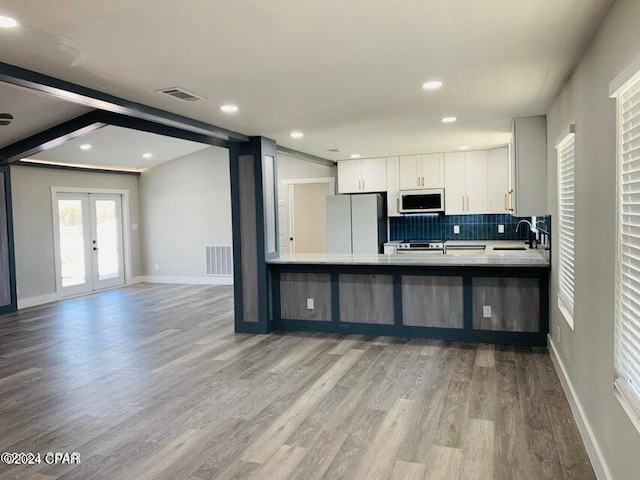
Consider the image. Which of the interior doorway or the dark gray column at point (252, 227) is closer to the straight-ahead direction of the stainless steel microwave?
the dark gray column

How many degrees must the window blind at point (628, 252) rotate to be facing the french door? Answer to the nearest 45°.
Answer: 0° — it already faces it

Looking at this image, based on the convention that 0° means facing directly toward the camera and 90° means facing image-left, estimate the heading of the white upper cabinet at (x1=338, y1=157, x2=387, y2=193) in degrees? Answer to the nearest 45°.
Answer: approximately 0°

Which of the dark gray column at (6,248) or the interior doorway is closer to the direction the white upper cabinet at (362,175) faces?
the dark gray column

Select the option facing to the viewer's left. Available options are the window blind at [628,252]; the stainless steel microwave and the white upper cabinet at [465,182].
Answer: the window blind

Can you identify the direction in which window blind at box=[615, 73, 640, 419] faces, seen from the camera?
facing to the left of the viewer

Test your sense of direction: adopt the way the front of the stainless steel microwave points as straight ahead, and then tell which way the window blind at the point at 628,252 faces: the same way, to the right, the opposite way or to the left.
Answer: to the right

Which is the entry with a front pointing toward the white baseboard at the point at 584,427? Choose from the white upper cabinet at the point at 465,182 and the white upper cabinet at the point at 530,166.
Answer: the white upper cabinet at the point at 465,182

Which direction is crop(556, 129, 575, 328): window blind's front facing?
to the viewer's left

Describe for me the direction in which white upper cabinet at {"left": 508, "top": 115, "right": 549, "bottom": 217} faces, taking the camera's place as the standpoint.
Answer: facing to the left of the viewer

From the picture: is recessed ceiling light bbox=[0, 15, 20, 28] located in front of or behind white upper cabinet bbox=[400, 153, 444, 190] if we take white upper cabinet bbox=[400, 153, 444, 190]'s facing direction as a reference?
in front

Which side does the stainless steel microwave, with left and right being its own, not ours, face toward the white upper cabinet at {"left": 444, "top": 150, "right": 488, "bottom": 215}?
left
